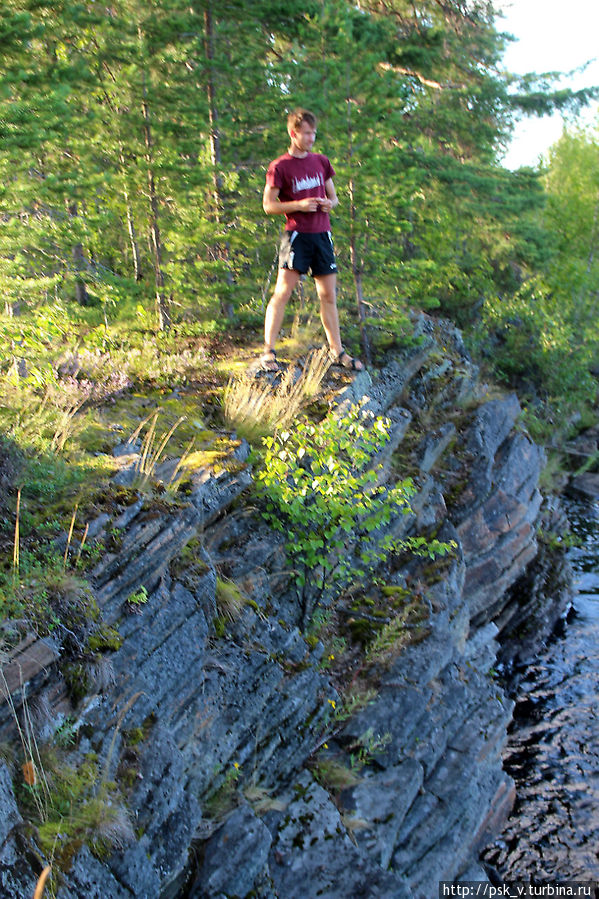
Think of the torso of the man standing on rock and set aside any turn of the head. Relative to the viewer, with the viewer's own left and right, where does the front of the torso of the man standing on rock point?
facing the viewer and to the right of the viewer

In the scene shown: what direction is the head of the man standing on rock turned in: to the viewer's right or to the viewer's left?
to the viewer's right
